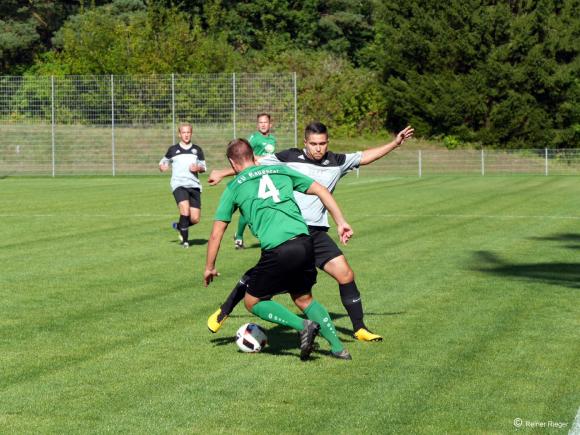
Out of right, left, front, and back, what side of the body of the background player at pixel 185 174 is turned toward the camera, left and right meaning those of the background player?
front

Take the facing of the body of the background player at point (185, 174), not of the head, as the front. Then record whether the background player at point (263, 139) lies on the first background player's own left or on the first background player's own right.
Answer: on the first background player's own left

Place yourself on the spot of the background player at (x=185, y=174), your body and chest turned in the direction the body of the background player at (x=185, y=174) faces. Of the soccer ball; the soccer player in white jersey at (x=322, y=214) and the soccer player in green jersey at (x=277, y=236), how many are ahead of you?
3

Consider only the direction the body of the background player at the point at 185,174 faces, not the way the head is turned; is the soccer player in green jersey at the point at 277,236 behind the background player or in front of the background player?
in front

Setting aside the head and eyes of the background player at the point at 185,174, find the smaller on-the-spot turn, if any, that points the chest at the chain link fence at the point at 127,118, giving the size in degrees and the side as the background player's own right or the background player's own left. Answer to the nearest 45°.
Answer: approximately 180°

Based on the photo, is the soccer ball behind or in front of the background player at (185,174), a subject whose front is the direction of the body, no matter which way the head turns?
in front

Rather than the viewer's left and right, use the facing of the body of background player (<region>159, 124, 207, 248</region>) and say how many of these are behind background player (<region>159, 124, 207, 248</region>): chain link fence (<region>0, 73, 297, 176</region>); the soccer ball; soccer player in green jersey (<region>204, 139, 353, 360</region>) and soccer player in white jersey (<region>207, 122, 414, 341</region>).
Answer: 1

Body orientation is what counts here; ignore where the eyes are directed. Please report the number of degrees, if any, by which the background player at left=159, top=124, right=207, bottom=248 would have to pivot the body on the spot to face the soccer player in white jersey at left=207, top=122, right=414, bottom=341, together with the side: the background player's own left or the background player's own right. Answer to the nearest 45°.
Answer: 0° — they already face them
